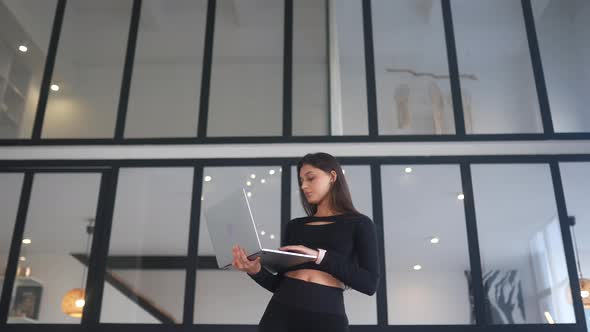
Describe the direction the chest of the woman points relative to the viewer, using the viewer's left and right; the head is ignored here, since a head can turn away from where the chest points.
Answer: facing the viewer and to the left of the viewer

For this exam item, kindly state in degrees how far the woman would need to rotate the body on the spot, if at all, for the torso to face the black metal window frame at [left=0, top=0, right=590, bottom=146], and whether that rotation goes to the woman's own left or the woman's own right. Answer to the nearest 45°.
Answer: approximately 135° to the woman's own right

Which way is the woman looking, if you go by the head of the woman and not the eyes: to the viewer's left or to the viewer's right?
to the viewer's left
